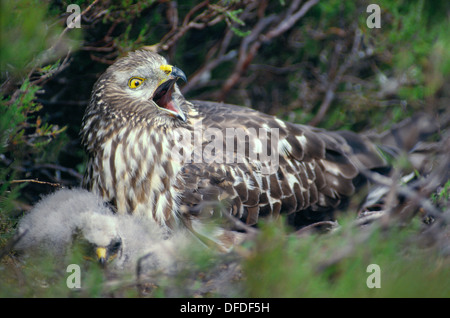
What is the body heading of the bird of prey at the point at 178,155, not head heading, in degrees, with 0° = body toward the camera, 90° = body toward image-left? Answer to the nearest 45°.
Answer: approximately 45°
